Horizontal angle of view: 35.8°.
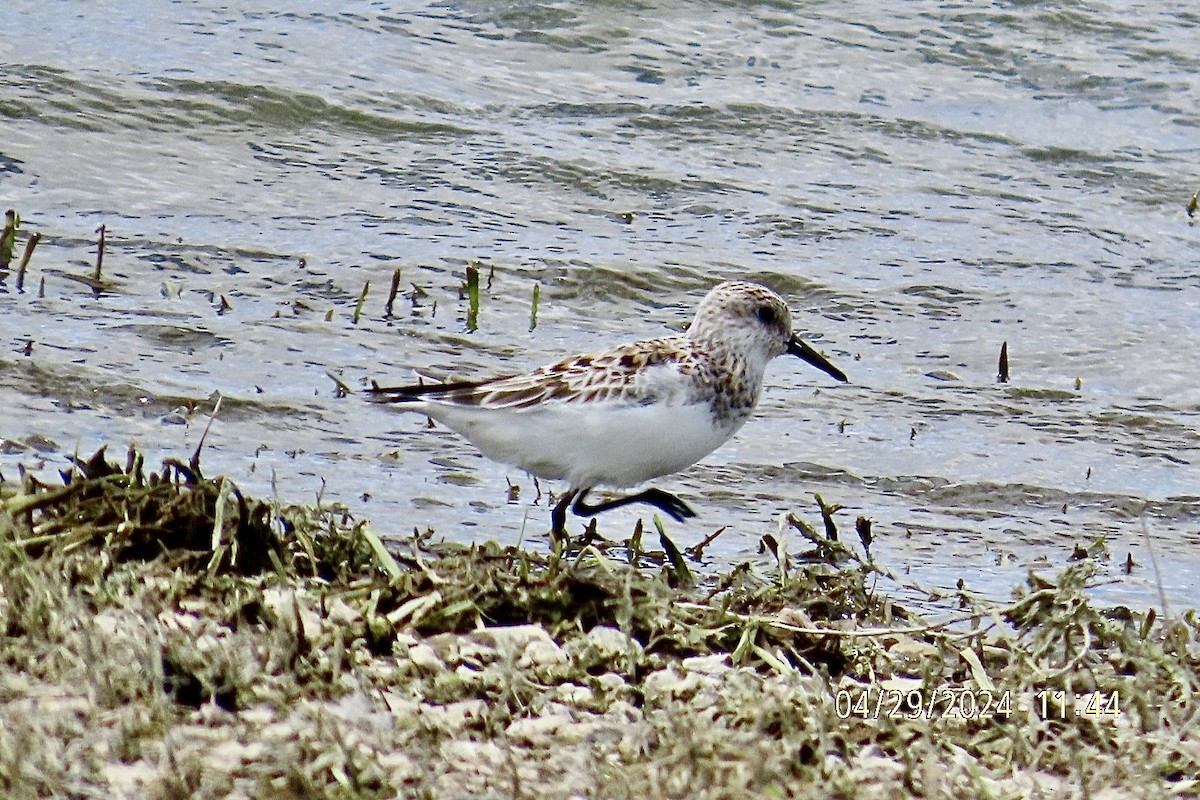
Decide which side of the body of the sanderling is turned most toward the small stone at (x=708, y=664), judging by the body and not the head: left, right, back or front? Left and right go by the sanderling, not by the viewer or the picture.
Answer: right

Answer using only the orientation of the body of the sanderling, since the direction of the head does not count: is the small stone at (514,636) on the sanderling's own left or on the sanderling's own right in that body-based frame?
on the sanderling's own right

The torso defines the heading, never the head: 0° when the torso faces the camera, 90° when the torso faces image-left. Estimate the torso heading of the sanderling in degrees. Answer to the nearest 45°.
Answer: approximately 270°

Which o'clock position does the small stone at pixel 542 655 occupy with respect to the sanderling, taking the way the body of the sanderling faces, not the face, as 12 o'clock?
The small stone is roughly at 3 o'clock from the sanderling.

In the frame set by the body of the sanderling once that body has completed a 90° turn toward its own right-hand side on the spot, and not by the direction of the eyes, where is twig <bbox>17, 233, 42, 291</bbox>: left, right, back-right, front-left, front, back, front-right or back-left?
back-right

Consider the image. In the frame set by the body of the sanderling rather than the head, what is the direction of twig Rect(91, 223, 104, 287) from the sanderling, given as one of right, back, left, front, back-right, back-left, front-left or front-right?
back-left

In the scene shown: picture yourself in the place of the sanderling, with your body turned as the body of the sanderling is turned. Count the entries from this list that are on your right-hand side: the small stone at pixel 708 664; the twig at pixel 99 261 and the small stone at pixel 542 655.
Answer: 2
